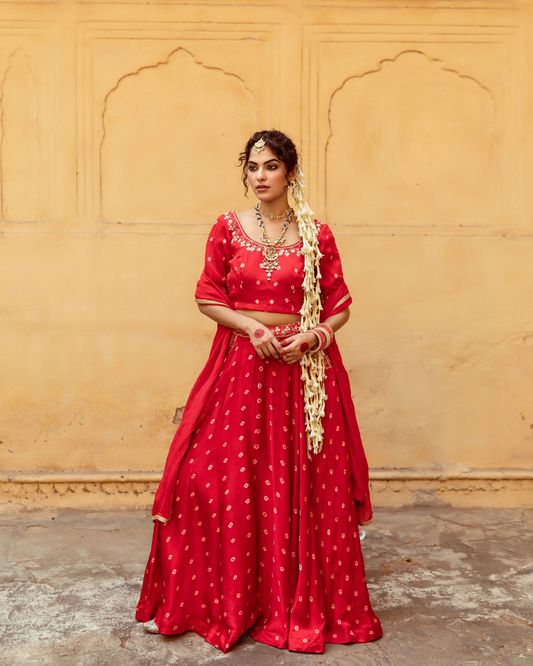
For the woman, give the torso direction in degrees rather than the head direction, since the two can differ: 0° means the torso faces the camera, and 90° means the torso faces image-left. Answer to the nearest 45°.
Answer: approximately 0°
